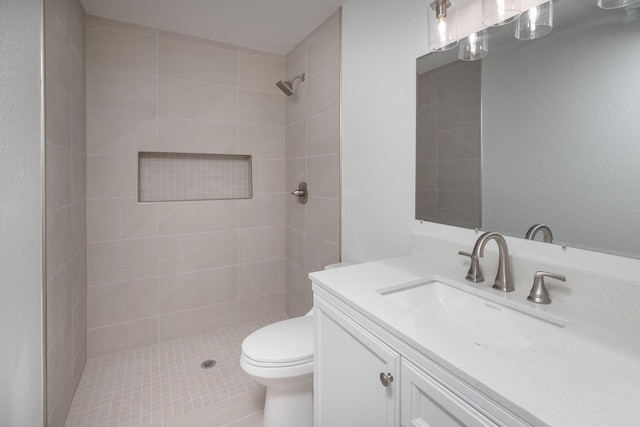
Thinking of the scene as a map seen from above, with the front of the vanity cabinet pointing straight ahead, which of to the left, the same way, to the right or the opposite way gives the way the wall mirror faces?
the same way

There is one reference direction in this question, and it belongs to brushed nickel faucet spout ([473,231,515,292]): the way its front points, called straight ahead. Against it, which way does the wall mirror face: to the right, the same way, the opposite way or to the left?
the same way

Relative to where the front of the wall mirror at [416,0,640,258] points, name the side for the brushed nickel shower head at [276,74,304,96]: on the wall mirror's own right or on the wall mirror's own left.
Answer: on the wall mirror's own right

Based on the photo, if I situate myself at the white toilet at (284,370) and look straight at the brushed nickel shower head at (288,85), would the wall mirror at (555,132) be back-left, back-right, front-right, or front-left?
back-right

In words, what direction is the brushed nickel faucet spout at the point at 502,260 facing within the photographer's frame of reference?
facing the viewer and to the left of the viewer

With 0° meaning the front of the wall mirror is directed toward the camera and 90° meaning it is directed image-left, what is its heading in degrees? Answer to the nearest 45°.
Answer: approximately 45°
